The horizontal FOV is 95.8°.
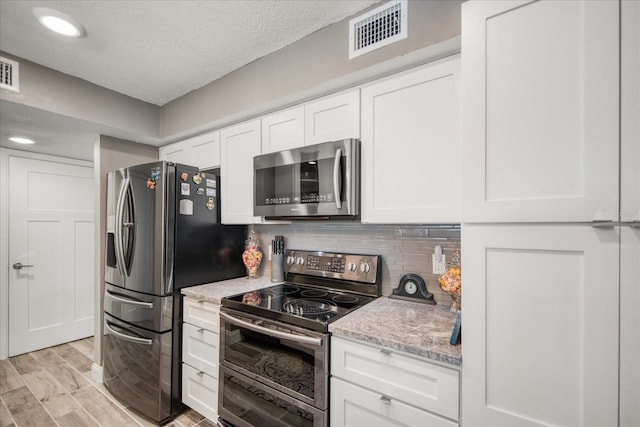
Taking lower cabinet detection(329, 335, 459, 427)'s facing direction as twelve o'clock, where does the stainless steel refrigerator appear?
The stainless steel refrigerator is roughly at 2 o'clock from the lower cabinet.

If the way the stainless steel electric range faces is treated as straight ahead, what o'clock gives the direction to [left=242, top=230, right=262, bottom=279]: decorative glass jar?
The decorative glass jar is roughly at 4 o'clock from the stainless steel electric range.

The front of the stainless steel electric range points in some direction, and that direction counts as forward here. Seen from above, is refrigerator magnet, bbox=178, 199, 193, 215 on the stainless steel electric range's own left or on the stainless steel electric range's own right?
on the stainless steel electric range's own right

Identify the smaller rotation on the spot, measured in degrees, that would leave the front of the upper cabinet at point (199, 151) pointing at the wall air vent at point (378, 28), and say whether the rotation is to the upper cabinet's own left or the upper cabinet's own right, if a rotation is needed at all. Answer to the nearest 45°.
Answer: approximately 90° to the upper cabinet's own left

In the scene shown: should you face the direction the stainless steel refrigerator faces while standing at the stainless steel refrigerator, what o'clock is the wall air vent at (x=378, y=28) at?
The wall air vent is roughly at 9 o'clock from the stainless steel refrigerator.

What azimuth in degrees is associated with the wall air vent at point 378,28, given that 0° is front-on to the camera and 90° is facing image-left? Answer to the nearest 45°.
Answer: approximately 45°
